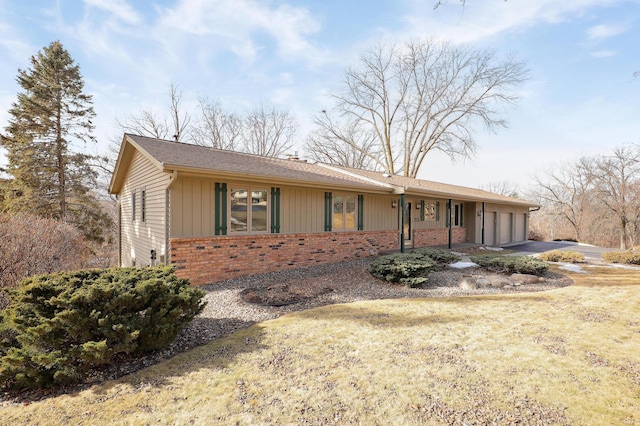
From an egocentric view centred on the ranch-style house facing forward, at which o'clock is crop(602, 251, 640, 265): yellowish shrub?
The yellowish shrub is roughly at 10 o'clock from the ranch-style house.

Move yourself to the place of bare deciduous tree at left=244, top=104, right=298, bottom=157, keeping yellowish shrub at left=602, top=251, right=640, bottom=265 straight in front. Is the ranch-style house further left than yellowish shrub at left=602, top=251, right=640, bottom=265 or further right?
right

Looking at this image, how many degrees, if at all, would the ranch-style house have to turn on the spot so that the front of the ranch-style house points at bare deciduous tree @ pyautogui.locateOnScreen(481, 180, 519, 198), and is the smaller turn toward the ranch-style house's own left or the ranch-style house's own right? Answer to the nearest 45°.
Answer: approximately 90° to the ranch-style house's own left

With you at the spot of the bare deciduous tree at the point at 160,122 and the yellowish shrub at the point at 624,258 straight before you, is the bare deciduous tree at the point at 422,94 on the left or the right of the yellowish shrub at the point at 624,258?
left

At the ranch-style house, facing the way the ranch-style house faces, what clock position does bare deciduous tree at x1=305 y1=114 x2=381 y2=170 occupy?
The bare deciduous tree is roughly at 8 o'clock from the ranch-style house.

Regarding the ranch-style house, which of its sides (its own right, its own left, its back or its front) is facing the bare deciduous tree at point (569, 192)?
left

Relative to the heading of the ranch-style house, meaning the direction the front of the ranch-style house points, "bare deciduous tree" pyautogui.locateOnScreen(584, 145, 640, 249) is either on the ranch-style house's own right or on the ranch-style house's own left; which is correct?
on the ranch-style house's own left

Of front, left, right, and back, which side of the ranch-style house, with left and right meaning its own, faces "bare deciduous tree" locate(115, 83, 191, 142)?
back

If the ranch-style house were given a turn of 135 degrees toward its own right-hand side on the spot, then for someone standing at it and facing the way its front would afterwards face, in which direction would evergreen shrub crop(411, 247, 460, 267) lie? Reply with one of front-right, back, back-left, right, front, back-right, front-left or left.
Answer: back

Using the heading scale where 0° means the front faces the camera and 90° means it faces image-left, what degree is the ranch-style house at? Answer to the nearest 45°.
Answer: approximately 315°
